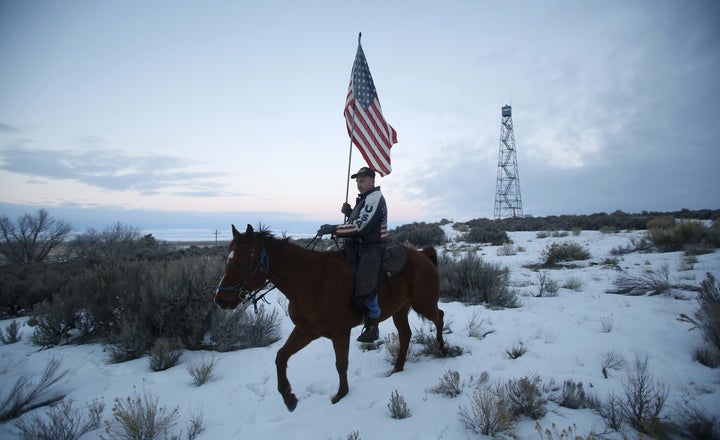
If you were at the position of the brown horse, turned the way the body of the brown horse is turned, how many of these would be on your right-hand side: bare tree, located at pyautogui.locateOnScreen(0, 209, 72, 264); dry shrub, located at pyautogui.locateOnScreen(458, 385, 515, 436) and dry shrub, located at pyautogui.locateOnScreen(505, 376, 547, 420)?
1

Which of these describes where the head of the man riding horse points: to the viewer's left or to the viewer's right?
to the viewer's left

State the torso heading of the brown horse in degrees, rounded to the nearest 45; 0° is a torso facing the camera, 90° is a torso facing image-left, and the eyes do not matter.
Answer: approximately 45°

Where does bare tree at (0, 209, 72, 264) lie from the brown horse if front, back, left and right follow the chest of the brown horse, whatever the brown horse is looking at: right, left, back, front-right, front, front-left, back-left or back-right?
right

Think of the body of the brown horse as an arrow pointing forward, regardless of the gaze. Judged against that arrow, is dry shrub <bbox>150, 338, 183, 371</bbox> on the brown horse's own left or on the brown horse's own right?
on the brown horse's own right

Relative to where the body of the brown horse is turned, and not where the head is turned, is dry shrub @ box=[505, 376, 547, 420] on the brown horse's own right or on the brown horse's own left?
on the brown horse's own left

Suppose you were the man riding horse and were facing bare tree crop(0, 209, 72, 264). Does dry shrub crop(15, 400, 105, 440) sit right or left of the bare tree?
left
